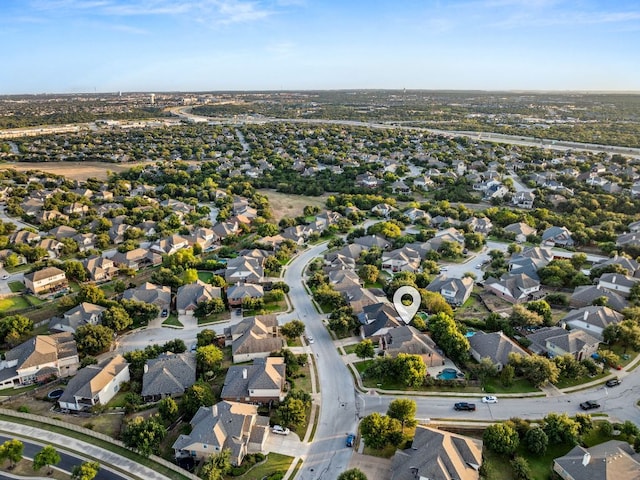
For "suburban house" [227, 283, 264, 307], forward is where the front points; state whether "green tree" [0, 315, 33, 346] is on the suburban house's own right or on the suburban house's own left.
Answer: on the suburban house's own right

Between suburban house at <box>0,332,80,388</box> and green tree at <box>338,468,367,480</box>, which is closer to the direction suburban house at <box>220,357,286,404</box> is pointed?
the green tree

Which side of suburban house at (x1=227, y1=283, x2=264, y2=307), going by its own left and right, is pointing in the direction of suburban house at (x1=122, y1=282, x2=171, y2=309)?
right

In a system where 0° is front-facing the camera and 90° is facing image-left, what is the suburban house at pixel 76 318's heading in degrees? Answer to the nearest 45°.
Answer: approximately 315°

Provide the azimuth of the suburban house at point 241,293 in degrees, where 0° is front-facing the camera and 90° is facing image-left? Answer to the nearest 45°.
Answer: approximately 0°

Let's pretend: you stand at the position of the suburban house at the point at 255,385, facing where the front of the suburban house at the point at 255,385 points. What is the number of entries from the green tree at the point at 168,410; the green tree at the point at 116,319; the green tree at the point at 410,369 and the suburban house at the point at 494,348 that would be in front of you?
2

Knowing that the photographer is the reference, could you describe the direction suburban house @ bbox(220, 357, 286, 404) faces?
facing to the right of the viewer

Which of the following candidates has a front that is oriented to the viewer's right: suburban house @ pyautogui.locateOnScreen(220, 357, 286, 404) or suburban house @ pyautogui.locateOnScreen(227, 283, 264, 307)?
suburban house @ pyautogui.locateOnScreen(220, 357, 286, 404)

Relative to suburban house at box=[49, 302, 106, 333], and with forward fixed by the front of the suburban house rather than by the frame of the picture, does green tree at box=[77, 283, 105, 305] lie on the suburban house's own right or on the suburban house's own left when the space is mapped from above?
on the suburban house's own left
